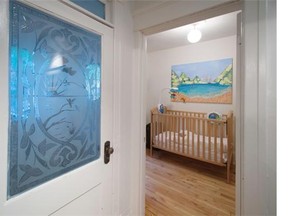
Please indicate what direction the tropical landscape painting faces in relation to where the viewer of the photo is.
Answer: facing the viewer and to the left of the viewer

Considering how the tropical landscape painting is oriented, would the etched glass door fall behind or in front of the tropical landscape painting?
in front
